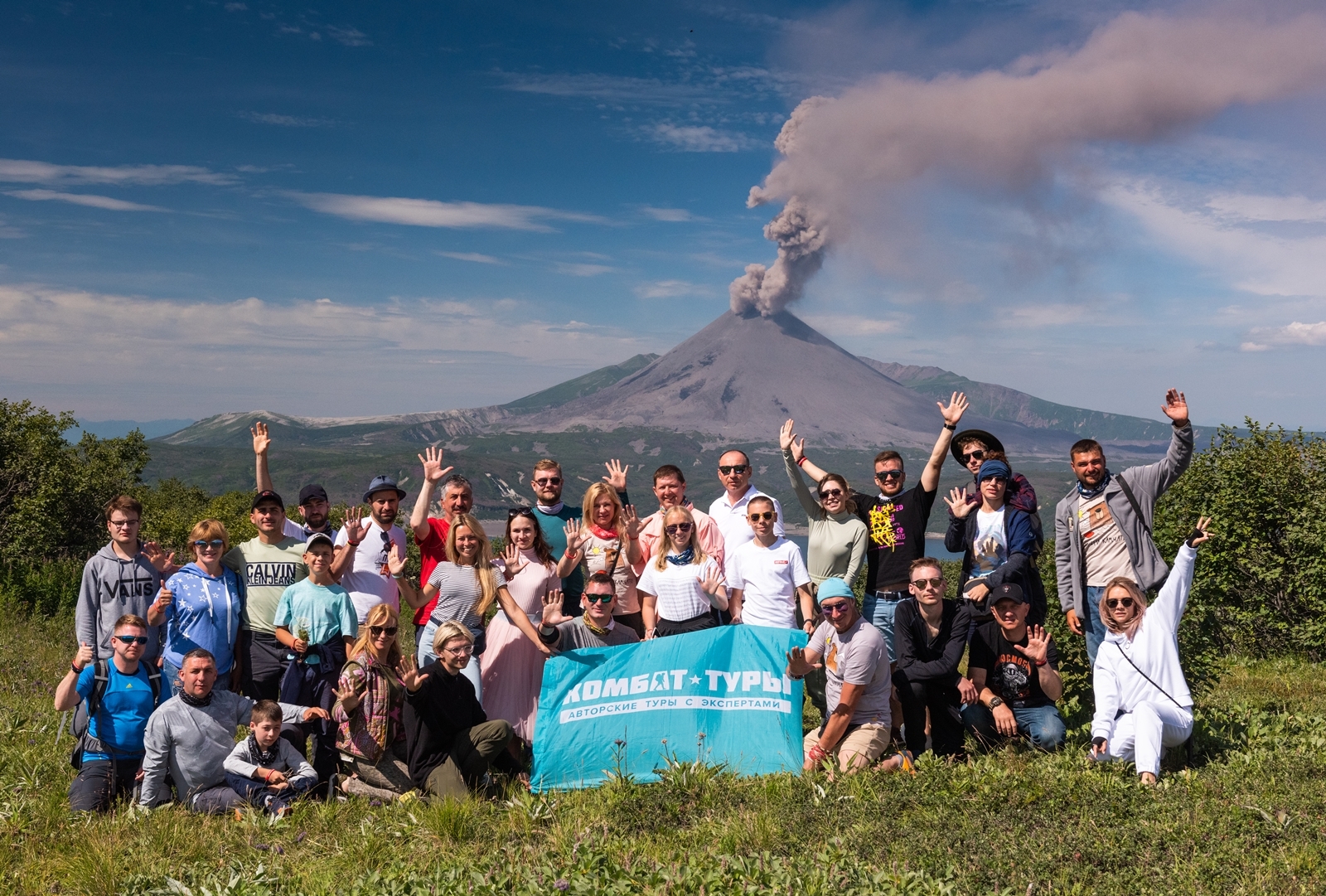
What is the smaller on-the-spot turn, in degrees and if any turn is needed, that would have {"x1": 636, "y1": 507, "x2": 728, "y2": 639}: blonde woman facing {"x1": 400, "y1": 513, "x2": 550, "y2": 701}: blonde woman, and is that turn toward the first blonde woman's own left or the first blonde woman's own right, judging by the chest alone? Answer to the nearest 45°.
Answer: approximately 90° to the first blonde woman's own right

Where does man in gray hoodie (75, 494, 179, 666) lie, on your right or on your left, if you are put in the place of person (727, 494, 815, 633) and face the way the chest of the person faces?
on your right

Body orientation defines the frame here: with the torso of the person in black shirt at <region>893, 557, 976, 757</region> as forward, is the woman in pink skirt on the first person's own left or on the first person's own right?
on the first person's own right

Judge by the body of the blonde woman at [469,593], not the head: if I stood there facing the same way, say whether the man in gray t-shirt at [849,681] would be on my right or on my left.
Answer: on my left

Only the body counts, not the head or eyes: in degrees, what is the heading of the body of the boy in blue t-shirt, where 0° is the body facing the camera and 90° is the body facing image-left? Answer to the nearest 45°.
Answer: approximately 0°

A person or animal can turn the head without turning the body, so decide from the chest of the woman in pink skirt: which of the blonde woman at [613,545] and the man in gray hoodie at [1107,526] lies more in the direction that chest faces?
the man in gray hoodie
